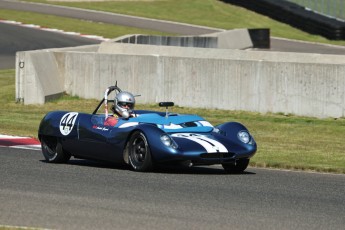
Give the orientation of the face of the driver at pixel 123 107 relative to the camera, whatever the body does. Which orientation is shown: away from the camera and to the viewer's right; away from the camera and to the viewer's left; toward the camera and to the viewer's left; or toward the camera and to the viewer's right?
toward the camera and to the viewer's right

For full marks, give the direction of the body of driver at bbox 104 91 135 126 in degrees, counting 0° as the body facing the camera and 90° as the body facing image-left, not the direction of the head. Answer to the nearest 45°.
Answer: approximately 315°

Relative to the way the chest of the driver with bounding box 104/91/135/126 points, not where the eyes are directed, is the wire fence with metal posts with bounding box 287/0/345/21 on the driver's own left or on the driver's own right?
on the driver's own left

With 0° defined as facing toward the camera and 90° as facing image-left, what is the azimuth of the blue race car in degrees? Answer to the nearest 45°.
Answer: approximately 315°

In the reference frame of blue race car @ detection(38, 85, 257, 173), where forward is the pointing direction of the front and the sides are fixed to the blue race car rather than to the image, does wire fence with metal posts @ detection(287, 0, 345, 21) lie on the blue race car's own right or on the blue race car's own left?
on the blue race car's own left
